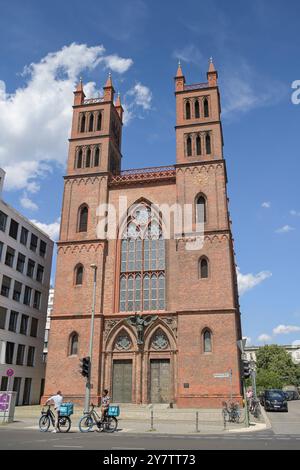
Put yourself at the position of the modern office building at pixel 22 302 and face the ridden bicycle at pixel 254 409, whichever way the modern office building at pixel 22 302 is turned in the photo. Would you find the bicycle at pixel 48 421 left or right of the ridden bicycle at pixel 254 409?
right

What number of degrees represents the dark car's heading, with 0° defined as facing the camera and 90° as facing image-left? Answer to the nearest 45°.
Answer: approximately 0°

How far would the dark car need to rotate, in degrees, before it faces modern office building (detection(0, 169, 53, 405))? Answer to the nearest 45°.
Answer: approximately 90° to its right

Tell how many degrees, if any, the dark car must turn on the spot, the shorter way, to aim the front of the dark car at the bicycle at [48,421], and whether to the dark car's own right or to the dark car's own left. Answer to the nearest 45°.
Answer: approximately 45° to the dark car's own right
